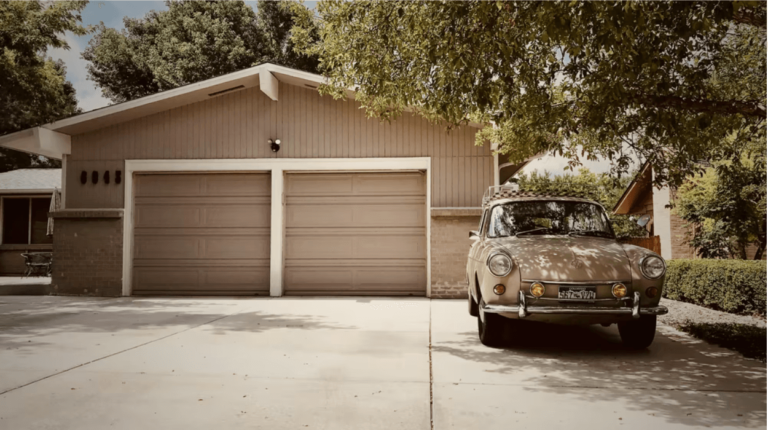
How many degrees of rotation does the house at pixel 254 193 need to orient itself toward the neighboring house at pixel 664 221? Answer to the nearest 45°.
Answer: approximately 90° to its left

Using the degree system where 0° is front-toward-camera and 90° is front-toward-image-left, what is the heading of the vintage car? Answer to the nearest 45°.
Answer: approximately 0°

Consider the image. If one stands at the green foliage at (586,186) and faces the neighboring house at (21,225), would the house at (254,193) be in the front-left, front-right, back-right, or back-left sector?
front-left

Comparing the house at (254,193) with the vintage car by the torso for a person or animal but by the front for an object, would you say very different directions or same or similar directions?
same or similar directions

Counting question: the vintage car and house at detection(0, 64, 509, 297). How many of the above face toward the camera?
2

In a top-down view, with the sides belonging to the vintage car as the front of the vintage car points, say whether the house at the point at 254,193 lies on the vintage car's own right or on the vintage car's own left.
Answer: on the vintage car's own right

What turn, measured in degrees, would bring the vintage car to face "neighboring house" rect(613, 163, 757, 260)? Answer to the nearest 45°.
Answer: approximately 180°

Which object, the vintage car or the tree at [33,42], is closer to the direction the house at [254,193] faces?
the vintage car

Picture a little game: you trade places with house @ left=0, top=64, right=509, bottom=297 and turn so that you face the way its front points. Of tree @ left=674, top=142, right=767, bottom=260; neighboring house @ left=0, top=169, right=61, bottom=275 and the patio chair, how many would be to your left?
1

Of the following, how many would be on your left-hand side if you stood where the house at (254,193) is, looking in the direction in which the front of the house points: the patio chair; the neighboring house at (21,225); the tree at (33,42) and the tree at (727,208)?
1

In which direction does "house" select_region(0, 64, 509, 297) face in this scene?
toward the camera

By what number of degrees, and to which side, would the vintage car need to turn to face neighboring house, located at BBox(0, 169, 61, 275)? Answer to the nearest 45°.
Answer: approximately 135° to its right

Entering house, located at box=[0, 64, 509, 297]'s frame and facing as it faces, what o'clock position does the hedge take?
The hedge is roughly at 10 o'clock from the house.

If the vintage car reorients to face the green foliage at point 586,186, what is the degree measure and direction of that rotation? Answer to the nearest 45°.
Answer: approximately 180°

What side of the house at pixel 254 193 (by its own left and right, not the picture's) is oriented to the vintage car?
front

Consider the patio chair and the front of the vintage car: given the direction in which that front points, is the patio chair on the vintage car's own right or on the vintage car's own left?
on the vintage car's own right
